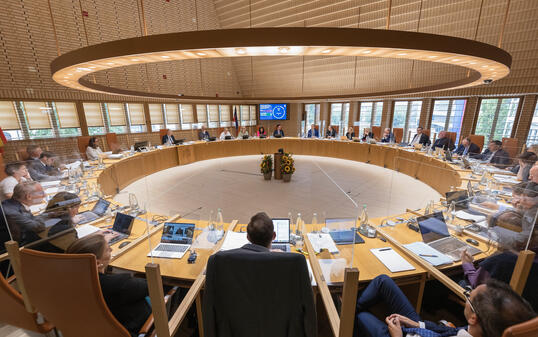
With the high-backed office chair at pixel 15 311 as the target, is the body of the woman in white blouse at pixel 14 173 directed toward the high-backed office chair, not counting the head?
no

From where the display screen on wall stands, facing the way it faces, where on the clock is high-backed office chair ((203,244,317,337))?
The high-backed office chair is roughly at 12 o'clock from the display screen on wall.

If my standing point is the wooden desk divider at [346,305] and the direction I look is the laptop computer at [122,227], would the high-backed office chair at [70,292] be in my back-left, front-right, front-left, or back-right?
front-left

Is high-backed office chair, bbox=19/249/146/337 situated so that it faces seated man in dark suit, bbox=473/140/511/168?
no

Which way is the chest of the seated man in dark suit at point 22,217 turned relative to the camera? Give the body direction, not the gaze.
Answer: to the viewer's right

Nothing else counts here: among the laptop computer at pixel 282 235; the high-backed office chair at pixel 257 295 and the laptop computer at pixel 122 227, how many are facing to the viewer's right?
0

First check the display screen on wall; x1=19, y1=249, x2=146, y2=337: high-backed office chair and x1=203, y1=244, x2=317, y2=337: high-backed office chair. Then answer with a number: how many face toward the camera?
1

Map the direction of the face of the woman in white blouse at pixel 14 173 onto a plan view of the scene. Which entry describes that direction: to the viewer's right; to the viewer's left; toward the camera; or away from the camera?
to the viewer's right

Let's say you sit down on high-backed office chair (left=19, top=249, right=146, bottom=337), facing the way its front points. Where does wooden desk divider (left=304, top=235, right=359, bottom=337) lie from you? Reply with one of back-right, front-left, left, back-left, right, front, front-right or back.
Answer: right

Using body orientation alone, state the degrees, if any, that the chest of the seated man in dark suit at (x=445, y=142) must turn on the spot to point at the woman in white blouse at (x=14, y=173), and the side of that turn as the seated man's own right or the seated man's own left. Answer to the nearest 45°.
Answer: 0° — they already face them

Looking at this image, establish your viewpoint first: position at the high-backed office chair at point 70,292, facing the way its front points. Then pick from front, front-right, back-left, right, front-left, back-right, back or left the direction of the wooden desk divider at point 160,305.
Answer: right

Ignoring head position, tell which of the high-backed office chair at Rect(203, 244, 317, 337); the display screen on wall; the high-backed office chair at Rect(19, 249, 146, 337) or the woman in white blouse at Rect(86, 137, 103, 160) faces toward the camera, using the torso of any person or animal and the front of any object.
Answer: the display screen on wall

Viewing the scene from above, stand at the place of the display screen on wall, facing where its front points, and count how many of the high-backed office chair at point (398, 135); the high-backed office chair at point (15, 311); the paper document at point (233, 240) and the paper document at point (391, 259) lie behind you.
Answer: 0

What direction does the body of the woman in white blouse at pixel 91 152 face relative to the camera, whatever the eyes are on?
to the viewer's right

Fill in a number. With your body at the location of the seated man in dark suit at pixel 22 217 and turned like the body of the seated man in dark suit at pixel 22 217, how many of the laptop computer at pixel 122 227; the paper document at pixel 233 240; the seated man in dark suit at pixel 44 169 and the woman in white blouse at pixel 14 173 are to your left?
2

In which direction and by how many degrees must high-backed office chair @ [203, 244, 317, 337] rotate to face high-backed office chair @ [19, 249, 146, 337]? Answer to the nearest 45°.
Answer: approximately 90° to its left

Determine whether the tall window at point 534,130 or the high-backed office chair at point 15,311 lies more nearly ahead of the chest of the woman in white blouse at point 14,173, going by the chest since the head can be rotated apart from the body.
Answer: the tall window

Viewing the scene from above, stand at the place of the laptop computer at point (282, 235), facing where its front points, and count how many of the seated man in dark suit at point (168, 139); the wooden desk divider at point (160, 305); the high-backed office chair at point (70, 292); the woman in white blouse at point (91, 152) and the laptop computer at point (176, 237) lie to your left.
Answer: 0

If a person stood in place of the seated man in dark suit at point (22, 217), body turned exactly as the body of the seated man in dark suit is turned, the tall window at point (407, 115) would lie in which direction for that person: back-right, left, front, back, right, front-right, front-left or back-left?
front

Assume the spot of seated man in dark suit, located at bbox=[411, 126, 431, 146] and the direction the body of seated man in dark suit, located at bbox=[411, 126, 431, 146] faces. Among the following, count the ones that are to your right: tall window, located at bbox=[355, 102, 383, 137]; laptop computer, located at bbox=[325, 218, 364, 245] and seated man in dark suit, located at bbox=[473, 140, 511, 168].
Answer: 1

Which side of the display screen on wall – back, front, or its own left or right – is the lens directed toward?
front

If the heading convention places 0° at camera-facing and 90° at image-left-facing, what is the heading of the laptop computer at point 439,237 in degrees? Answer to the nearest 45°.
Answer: approximately 315°

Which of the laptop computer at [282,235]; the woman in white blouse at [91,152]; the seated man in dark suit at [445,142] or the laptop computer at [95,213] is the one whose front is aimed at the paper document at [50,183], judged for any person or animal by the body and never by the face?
the seated man in dark suit
